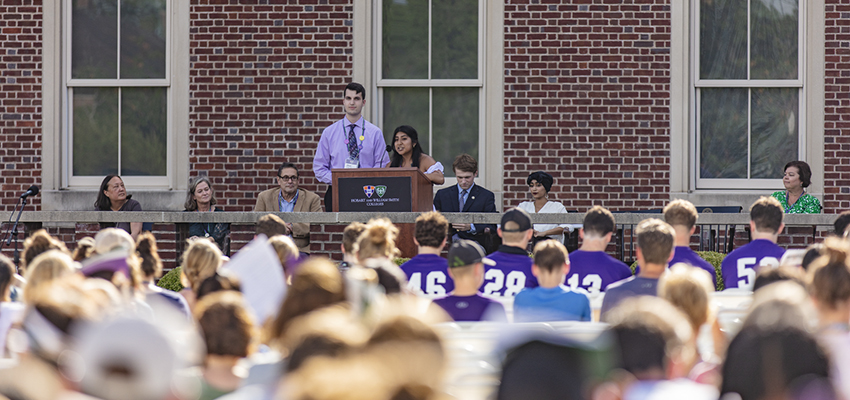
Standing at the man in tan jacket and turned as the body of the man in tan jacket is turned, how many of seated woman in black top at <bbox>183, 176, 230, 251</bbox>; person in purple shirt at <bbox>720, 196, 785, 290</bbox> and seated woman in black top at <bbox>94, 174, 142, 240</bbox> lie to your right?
2

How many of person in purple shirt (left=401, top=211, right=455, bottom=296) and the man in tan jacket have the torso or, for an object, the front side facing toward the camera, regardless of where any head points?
1

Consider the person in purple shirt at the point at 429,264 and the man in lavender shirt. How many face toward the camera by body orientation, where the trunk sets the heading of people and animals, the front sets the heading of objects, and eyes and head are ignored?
1

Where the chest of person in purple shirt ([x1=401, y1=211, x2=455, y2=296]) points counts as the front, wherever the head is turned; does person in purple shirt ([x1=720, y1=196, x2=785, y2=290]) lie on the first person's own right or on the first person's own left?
on the first person's own right

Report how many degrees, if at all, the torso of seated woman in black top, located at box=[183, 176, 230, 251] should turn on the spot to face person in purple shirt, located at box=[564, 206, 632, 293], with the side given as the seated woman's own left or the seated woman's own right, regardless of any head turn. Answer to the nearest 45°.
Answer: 0° — they already face them

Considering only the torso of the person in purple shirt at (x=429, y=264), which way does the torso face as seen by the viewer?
away from the camera

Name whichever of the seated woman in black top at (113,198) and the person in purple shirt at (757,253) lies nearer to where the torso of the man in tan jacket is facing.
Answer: the person in purple shirt

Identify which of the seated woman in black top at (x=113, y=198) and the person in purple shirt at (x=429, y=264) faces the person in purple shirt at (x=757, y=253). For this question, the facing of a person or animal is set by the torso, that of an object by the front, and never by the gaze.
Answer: the seated woman in black top

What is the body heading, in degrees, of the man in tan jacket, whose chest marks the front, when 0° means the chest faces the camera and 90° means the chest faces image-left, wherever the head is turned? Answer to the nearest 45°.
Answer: approximately 0°
